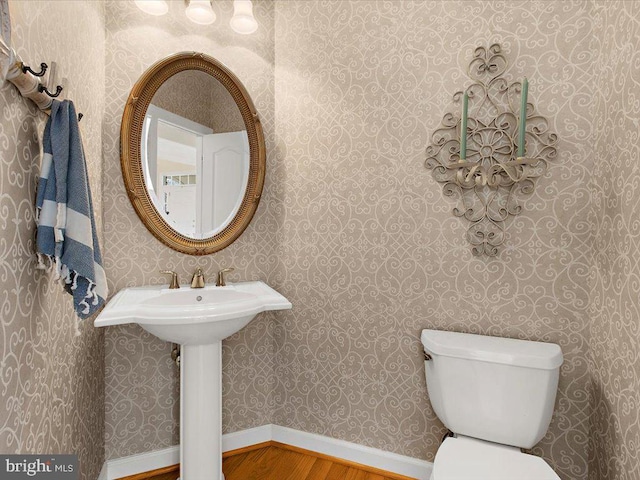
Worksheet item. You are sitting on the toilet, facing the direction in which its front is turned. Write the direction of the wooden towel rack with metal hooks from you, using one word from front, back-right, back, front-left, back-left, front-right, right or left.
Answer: front-right

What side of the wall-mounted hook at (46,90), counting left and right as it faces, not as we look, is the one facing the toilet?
front

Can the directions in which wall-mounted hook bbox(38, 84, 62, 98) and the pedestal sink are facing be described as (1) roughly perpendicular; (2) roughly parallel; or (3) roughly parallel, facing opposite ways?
roughly perpendicular

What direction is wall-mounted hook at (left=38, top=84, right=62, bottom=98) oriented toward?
to the viewer's right

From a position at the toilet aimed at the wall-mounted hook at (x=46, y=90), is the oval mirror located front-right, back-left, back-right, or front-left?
front-right

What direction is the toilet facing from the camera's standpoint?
toward the camera

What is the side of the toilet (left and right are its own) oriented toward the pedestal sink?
right

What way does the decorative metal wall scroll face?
toward the camera

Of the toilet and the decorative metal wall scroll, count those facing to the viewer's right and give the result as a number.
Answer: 0

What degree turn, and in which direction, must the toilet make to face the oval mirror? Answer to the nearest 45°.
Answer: approximately 90° to its right

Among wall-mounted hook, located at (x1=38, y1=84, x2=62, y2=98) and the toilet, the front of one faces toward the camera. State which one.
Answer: the toilet
